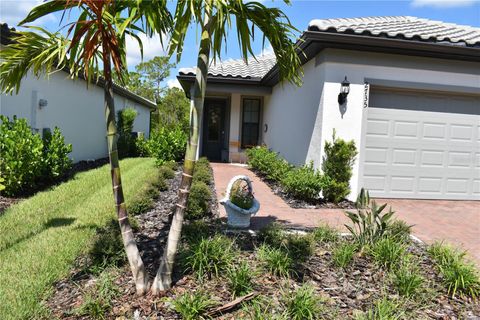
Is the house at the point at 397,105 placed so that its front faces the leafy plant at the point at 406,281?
yes

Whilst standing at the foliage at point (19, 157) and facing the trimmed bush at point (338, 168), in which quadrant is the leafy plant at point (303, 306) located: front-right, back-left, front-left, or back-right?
front-right

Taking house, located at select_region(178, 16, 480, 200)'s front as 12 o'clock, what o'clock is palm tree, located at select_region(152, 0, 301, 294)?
The palm tree is roughly at 1 o'clock from the house.

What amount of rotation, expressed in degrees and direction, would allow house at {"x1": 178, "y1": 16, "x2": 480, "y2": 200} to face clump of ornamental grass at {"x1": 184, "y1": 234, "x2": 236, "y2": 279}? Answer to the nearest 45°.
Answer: approximately 45° to its right

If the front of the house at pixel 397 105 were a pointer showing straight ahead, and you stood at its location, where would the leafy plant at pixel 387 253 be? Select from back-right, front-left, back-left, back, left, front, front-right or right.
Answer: front

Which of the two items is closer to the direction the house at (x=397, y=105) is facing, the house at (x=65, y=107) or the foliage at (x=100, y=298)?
the foliage

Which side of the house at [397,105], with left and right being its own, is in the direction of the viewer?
front

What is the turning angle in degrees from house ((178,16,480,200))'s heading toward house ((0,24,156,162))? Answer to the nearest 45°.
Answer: approximately 90° to its right

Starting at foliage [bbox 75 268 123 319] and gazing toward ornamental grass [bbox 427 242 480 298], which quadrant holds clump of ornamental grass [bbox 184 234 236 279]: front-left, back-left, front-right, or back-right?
front-left

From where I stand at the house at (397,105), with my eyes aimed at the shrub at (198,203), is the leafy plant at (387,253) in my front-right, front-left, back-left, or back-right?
front-left

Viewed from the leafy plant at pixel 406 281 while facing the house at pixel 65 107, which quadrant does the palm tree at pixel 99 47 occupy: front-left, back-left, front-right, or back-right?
front-left

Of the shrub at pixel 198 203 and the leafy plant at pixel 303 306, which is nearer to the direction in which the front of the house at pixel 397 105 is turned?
the leafy plant

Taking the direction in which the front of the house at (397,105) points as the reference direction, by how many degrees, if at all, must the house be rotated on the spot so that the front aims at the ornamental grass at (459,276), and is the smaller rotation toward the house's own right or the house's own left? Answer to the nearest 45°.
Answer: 0° — it already faces it

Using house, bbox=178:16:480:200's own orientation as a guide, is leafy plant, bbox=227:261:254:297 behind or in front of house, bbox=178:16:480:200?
in front
